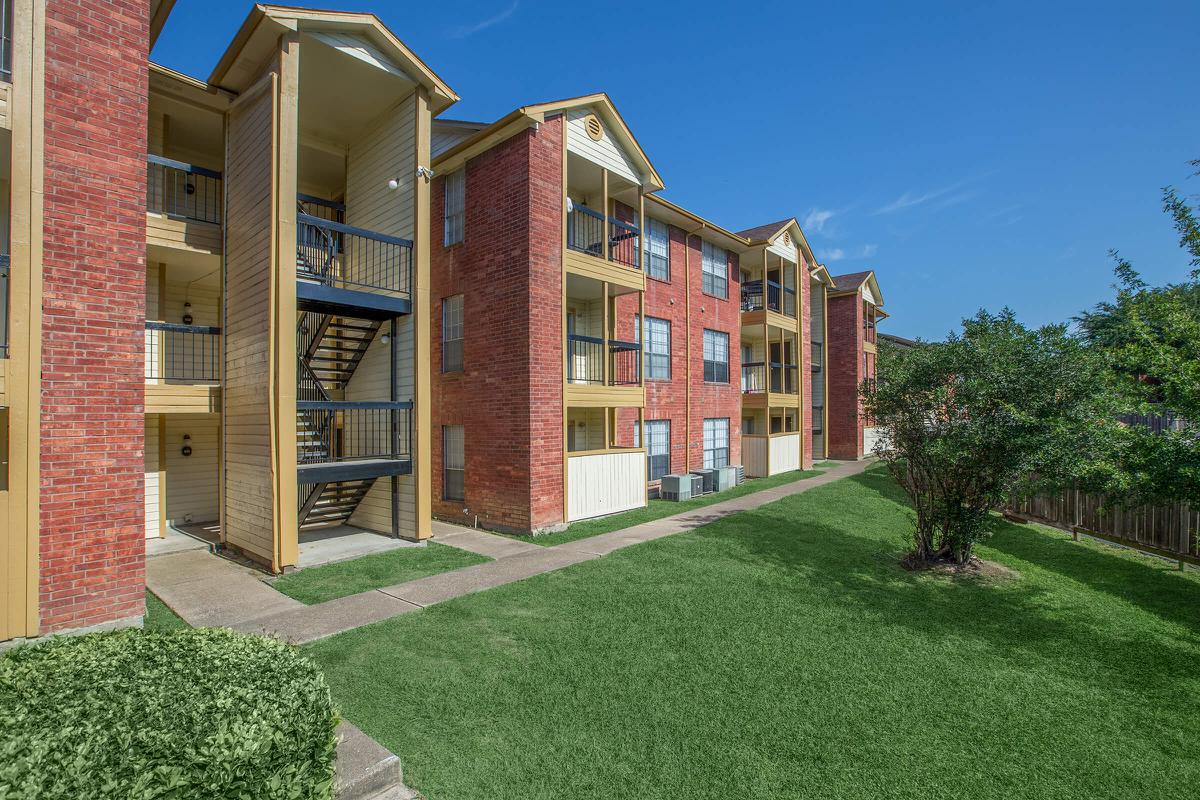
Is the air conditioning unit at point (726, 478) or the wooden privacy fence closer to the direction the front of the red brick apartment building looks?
the wooden privacy fence

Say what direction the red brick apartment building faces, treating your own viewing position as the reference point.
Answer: facing the viewer and to the right of the viewer

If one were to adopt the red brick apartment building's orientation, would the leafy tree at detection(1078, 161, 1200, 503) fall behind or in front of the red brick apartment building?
in front

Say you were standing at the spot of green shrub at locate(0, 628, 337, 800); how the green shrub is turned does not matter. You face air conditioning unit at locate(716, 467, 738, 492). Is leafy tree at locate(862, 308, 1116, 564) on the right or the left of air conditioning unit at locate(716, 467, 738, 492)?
right

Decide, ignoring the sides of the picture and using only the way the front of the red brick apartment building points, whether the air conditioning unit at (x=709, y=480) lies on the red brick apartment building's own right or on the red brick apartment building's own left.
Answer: on the red brick apartment building's own left

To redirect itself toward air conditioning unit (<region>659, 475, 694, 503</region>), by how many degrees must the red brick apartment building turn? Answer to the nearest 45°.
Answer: approximately 45° to its left

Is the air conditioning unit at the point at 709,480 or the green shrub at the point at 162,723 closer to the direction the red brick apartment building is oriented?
the green shrub

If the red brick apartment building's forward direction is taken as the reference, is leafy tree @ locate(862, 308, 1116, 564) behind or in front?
in front

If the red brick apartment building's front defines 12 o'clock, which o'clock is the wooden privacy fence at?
The wooden privacy fence is roughly at 11 o'clock from the red brick apartment building.
